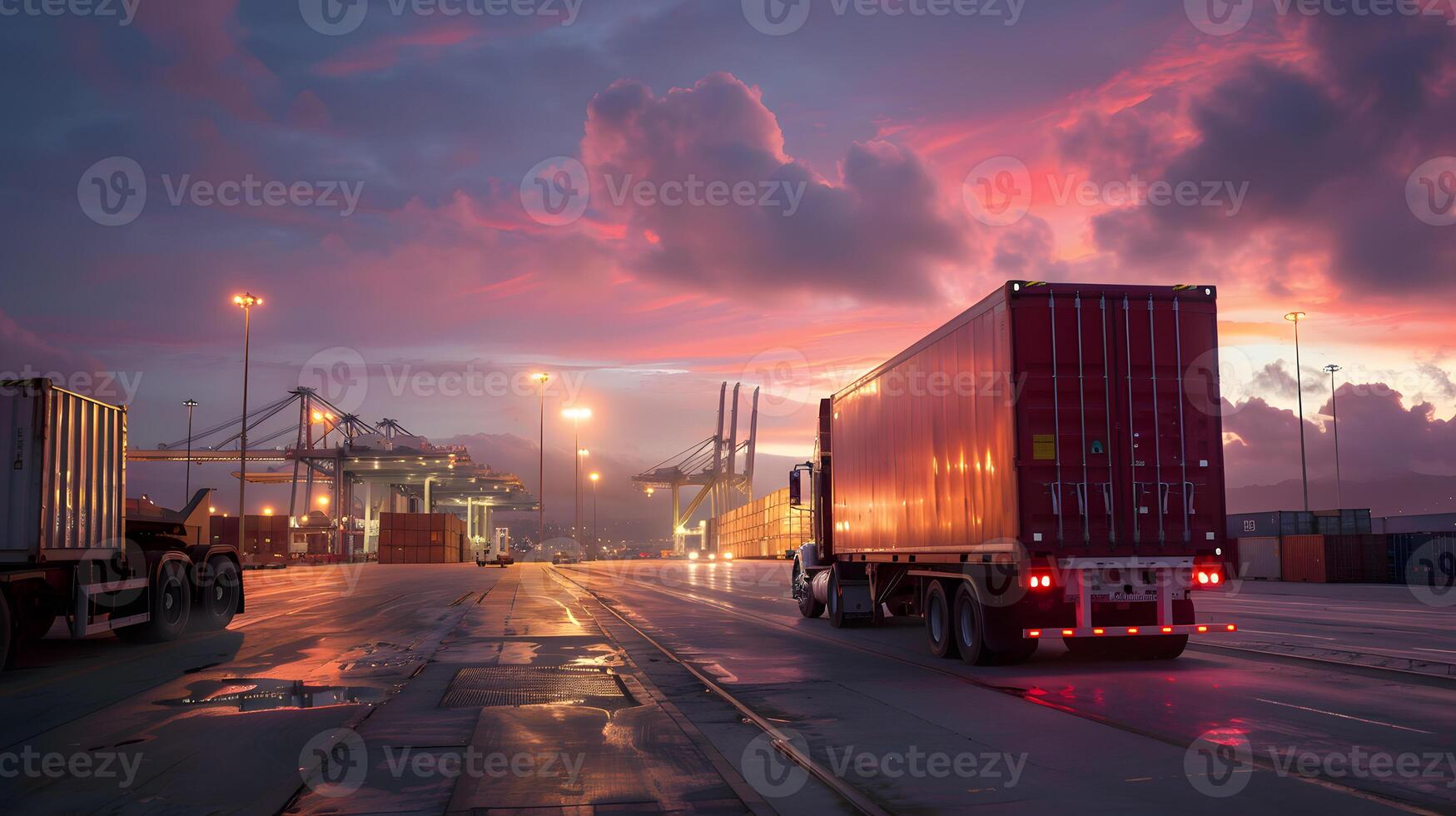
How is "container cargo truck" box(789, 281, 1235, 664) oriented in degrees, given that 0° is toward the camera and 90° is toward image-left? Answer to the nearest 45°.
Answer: approximately 135°

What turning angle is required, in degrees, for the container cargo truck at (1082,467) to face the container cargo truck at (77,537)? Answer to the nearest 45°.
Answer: approximately 45° to its left
